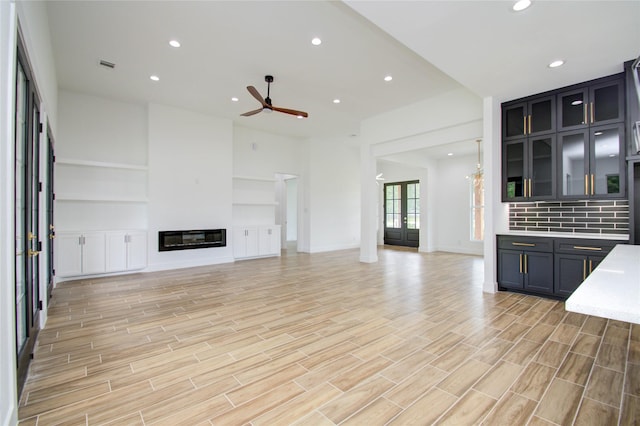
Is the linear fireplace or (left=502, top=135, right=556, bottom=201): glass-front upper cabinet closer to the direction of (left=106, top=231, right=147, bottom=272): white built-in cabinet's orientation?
the glass-front upper cabinet

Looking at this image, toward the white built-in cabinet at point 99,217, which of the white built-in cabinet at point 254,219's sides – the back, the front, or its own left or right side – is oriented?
right

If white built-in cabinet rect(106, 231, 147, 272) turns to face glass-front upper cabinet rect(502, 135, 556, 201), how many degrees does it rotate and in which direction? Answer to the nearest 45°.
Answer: approximately 45° to its left

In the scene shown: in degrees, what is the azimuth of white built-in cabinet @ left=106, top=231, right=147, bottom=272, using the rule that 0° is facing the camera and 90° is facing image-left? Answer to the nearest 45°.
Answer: approximately 0°

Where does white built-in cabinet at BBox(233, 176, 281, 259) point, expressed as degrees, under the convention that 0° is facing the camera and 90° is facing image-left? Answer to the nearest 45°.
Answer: approximately 315°

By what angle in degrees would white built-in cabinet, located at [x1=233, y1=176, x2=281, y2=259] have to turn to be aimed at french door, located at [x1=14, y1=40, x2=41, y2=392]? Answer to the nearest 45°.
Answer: approximately 45° to its right

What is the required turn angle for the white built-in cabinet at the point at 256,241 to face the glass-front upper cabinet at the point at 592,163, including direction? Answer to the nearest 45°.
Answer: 0° — it already faces it
